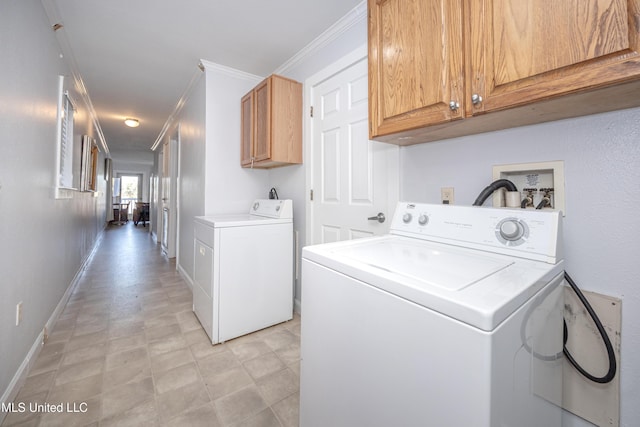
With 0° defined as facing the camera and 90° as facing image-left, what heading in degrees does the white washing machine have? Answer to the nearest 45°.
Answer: approximately 45°

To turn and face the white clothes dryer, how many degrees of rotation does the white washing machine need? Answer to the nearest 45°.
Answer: approximately 90° to its right

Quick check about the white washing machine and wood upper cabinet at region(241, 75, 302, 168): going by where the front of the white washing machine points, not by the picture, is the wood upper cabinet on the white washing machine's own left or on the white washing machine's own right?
on the white washing machine's own right
